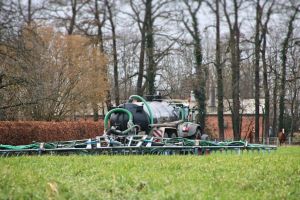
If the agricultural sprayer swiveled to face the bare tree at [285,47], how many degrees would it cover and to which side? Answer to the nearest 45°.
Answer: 0° — it already faces it

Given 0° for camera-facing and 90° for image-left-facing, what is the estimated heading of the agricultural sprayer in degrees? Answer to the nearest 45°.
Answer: approximately 225°

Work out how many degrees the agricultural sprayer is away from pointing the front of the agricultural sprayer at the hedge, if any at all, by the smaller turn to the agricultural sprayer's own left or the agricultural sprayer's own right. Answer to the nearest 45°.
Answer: approximately 90° to the agricultural sprayer's own left

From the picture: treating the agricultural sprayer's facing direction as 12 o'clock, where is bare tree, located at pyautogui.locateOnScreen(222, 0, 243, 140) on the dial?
The bare tree is roughly at 11 o'clock from the agricultural sprayer.

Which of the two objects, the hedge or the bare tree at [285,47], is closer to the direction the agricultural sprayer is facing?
the bare tree

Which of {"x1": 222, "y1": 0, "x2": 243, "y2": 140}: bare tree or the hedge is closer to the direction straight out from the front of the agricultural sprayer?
the bare tree
